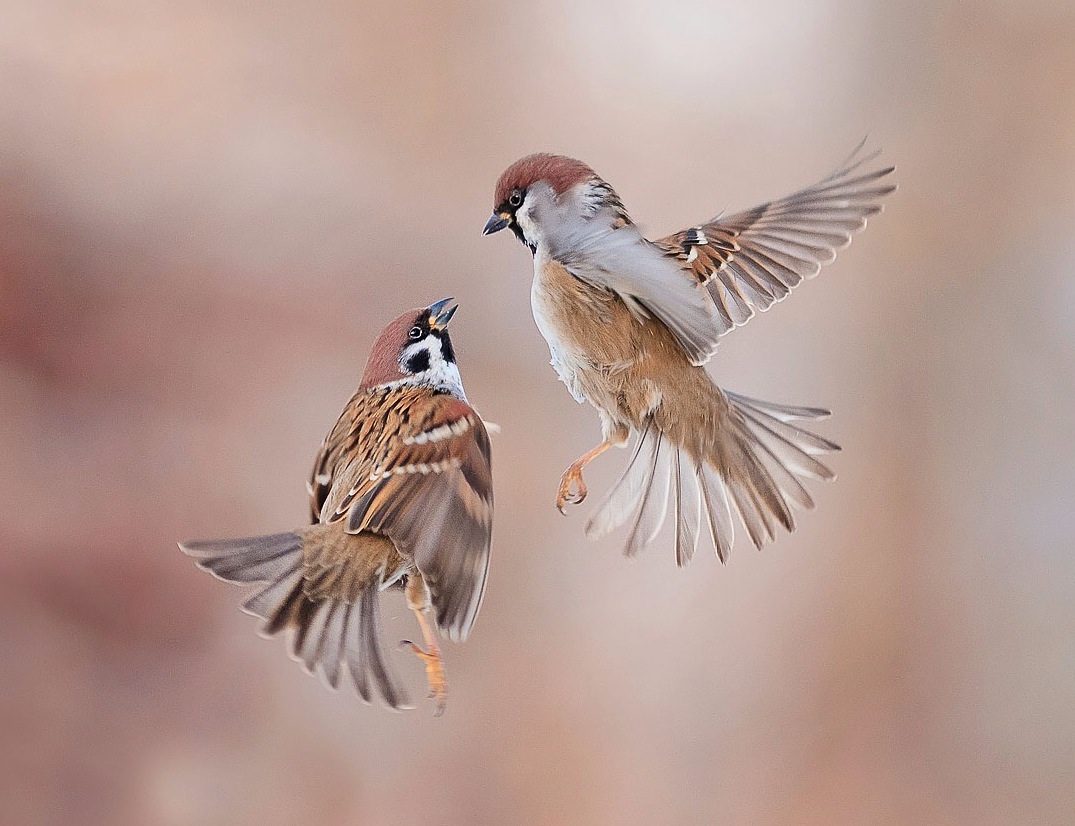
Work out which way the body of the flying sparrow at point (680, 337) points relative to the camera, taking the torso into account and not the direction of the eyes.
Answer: to the viewer's left

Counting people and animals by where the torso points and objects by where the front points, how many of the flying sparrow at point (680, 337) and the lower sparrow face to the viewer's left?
1

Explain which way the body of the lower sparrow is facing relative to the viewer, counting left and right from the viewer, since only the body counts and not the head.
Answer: facing away from the viewer and to the right of the viewer
